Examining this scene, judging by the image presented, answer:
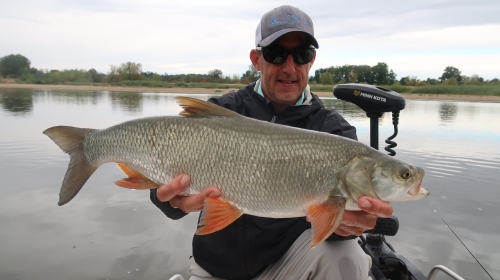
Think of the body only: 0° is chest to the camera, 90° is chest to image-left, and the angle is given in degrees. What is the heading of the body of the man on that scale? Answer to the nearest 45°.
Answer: approximately 0°

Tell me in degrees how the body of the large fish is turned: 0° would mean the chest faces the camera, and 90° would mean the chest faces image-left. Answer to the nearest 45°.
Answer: approximately 270°

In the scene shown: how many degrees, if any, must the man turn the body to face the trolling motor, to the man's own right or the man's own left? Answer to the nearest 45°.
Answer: approximately 135° to the man's own left
